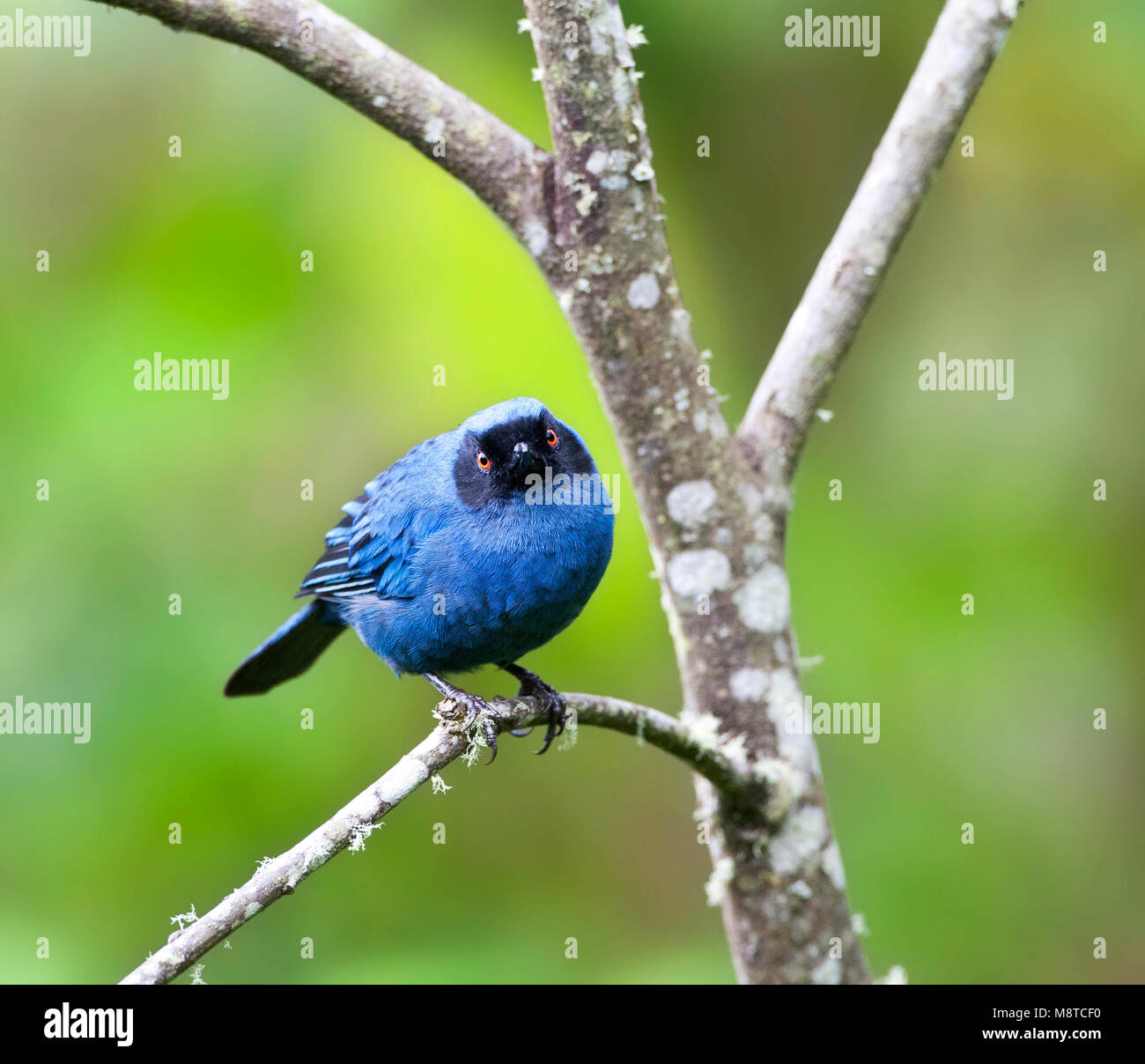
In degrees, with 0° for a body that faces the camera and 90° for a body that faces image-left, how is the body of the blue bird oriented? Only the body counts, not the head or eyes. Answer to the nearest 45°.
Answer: approximately 315°
